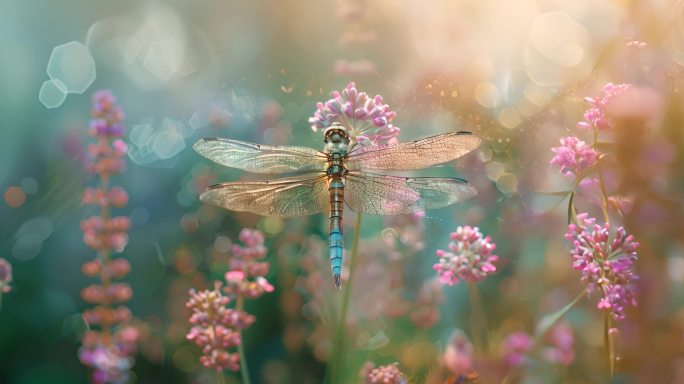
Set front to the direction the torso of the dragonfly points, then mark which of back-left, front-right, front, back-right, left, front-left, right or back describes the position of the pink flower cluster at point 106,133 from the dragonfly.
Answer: left

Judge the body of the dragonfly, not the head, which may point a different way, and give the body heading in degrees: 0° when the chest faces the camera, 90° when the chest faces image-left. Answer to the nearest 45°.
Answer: approximately 180°

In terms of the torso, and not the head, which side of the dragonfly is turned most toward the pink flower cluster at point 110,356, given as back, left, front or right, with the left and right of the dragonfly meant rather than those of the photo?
left

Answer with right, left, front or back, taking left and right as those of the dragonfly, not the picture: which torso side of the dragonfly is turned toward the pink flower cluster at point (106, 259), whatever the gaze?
left
